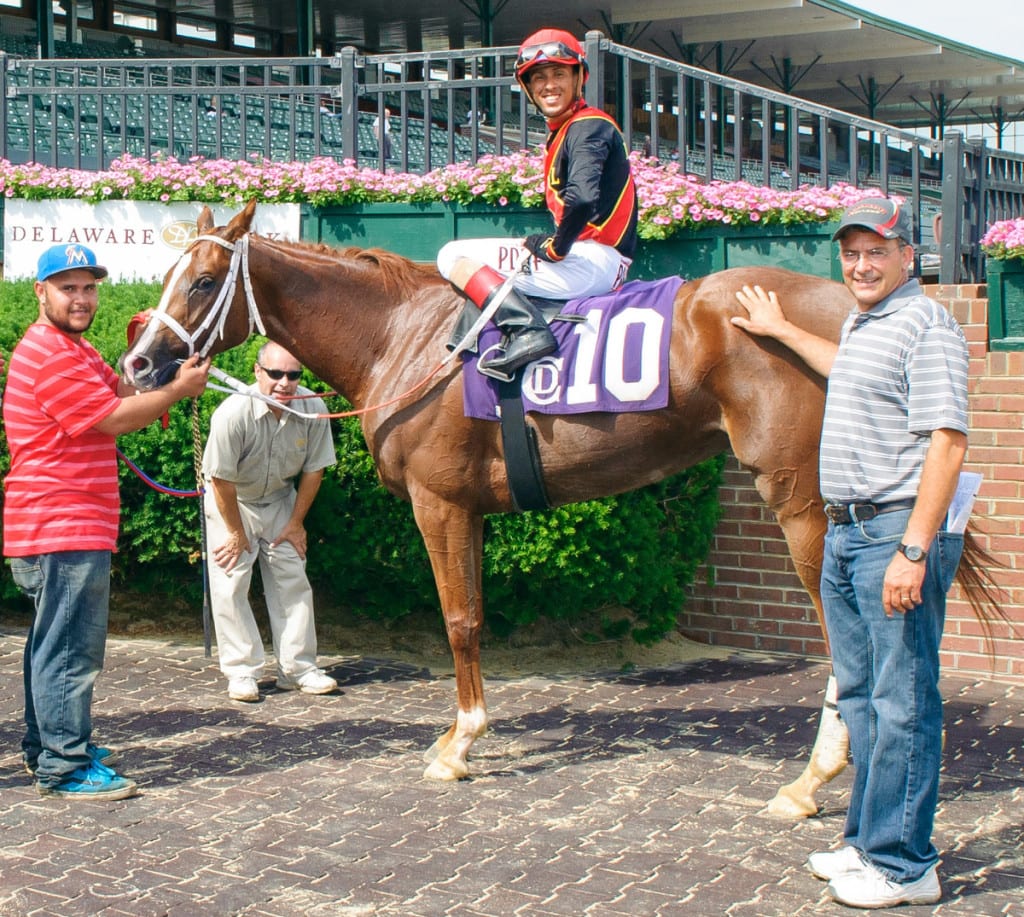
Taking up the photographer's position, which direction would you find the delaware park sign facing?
facing the viewer

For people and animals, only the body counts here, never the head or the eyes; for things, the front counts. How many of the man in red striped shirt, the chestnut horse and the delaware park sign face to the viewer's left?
1

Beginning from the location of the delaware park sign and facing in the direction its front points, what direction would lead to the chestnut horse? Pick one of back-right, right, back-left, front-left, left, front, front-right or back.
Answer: front

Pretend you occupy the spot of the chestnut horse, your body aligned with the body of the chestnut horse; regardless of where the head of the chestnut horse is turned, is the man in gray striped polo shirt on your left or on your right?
on your left

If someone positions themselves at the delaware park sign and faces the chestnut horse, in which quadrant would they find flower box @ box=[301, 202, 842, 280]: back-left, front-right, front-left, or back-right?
front-left

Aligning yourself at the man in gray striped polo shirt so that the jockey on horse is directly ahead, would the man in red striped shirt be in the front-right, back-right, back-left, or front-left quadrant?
front-left

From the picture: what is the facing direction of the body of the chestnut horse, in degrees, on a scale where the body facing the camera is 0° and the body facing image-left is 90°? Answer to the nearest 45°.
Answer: approximately 90°

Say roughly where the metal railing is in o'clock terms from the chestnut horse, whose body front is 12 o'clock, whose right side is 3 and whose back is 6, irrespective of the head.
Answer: The metal railing is roughly at 3 o'clock from the chestnut horse.

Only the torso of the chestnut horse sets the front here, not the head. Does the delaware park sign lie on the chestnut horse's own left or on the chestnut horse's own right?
on the chestnut horse's own right

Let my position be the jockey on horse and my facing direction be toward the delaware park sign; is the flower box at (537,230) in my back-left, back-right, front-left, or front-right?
front-right

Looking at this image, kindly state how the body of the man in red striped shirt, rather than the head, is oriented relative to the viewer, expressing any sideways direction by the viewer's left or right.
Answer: facing to the right of the viewer

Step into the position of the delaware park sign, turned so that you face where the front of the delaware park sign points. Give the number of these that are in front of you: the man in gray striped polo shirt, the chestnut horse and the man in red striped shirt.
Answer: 3

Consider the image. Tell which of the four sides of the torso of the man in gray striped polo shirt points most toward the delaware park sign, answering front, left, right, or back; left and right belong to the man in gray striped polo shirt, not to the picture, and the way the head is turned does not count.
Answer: right
